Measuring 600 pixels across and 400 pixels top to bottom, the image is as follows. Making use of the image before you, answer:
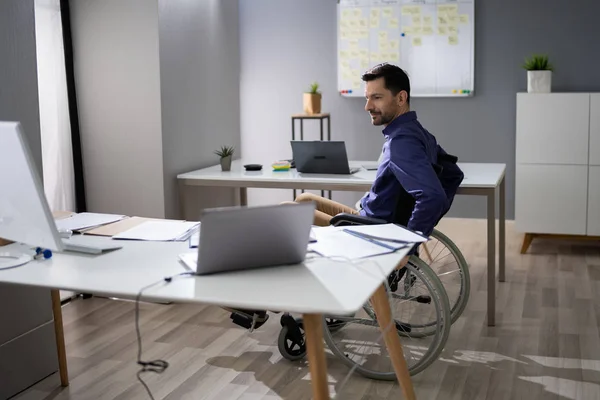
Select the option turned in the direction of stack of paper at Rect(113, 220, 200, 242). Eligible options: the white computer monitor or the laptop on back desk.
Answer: the white computer monitor

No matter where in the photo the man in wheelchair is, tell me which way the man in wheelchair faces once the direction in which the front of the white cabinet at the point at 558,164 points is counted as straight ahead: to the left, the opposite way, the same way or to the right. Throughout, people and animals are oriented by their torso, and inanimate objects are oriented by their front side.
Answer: to the right

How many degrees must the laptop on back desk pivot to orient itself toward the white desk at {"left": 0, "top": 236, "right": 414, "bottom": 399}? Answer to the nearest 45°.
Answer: approximately 135° to its right

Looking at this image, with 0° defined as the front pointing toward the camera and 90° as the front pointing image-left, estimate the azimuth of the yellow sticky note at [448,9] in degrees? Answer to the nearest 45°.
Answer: approximately 0°

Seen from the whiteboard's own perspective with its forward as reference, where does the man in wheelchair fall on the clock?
The man in wheelchair is roughly at 12 o'clock from the whiteboard.

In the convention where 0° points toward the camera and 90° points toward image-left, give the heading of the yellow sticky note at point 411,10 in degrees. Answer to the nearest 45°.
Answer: approximately 0°

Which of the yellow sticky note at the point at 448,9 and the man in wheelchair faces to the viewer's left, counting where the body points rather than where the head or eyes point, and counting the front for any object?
the man in wheelchair

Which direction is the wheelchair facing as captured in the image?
to the viewer's left

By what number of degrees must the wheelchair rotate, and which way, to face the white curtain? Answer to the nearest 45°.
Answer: approximately 45° to its right
